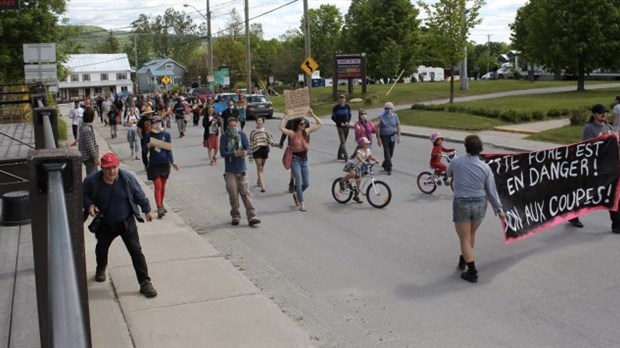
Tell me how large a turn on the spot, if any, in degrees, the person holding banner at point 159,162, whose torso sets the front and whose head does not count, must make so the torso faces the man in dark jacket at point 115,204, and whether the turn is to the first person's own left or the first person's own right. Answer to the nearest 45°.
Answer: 0° — they already face them

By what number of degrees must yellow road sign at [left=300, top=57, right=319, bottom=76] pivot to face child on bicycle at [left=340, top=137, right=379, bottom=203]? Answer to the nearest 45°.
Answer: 0° — it already faces them

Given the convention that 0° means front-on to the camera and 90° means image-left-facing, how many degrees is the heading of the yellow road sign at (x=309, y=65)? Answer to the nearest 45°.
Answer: approximately 0°

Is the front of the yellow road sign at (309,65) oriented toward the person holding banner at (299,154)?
yes

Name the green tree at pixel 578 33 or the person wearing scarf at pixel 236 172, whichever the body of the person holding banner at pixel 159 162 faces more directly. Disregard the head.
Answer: the person wearing scarf

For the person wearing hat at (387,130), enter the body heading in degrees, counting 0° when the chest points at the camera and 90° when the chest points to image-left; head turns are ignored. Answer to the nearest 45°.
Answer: approximately 0°

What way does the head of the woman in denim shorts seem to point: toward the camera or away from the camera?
away from the camera
